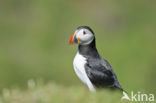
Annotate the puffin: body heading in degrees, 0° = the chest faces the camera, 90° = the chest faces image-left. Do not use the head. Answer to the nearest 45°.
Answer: approximately 90°
